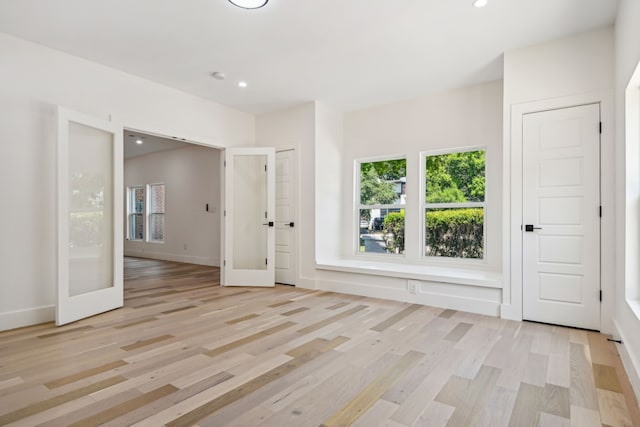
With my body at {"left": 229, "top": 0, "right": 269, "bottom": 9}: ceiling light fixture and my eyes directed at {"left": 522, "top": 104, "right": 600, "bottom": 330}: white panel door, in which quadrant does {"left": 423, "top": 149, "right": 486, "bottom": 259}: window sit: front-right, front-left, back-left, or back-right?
front-left

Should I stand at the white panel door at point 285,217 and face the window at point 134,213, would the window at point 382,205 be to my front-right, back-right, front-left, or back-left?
back-right

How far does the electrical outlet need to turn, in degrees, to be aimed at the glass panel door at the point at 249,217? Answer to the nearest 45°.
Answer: approximately 90° to its right

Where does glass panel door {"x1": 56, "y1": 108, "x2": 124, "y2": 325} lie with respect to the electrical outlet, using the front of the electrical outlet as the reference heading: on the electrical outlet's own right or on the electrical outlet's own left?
on the electrical outlet's own right

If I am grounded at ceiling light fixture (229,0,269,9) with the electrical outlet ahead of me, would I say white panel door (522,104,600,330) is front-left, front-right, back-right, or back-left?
front-right

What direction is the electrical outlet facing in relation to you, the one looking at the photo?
facing the viewer

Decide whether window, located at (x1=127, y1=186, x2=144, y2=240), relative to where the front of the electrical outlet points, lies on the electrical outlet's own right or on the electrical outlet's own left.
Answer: on the electrical outlet's own right
